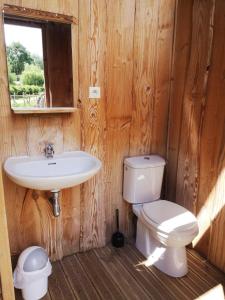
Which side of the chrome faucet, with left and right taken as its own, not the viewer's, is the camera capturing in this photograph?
front

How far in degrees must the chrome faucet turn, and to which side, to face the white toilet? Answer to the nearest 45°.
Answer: approximately 90° to its left

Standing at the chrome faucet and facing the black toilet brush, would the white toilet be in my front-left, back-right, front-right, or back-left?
front-right

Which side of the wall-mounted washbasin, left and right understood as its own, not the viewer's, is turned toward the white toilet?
left

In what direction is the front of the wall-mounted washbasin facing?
toward the camera

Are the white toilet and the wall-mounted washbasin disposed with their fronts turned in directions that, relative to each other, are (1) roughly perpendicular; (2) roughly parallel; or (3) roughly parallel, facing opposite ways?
roughly parallel

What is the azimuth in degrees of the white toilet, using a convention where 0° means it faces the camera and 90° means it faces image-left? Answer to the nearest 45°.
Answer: approximately 315°

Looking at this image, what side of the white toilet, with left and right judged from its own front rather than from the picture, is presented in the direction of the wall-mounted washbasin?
right

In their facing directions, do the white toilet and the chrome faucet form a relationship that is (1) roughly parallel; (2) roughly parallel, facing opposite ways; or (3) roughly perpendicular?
roughly parallel
